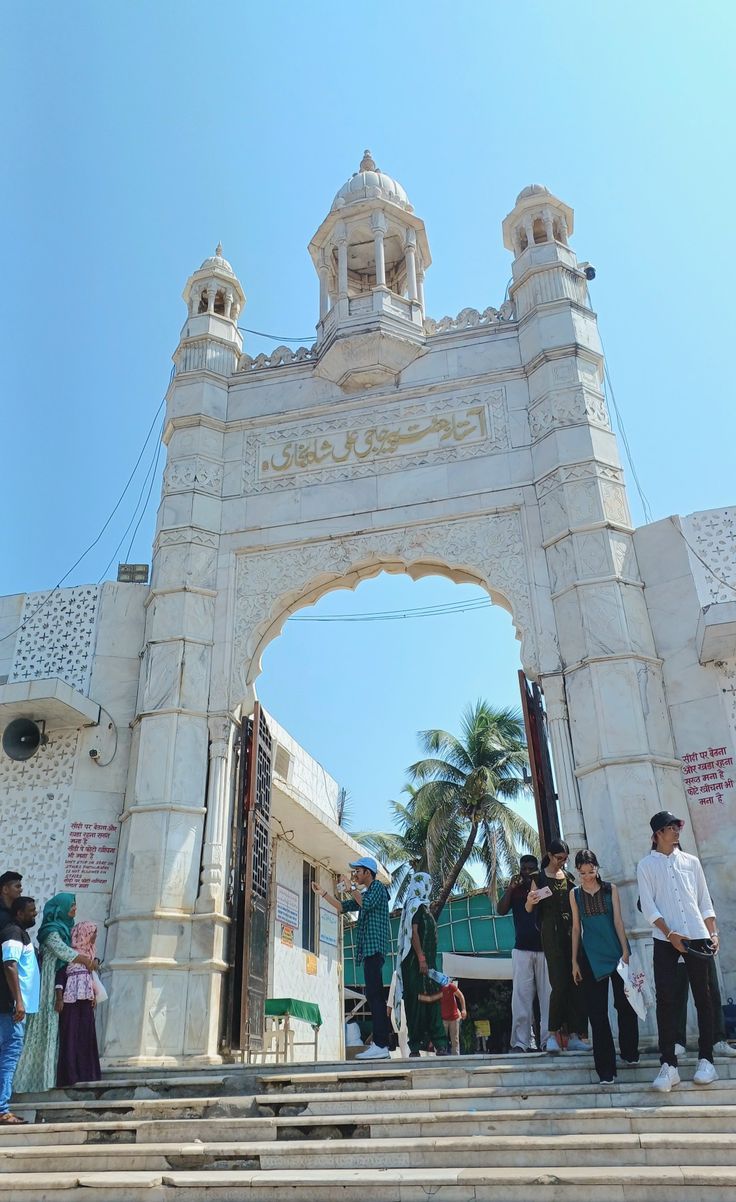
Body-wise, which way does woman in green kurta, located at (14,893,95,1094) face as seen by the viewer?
to the viewer's right

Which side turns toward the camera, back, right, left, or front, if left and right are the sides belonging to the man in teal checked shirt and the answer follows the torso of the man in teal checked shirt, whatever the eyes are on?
left

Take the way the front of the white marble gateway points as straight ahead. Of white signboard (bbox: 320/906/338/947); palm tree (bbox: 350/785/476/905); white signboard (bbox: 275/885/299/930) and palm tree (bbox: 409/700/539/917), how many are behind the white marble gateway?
4

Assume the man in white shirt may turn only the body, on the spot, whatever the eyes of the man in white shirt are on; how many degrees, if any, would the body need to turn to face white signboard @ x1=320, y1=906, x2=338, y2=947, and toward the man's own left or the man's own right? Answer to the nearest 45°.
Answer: approximately 135° to the man's own right

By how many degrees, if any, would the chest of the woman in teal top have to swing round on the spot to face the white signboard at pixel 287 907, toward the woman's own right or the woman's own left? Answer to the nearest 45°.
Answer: approximately 135° to the woman's own right

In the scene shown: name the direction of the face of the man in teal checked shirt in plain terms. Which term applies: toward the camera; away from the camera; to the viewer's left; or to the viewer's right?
to the viewer's left

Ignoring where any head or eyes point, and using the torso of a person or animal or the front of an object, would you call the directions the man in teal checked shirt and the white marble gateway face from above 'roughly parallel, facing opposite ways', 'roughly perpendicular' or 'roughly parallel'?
roughly perpendicular

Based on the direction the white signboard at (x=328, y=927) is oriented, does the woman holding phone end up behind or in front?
in front

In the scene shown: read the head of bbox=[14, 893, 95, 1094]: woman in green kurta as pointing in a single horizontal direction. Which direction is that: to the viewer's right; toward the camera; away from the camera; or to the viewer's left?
to the viewer's right

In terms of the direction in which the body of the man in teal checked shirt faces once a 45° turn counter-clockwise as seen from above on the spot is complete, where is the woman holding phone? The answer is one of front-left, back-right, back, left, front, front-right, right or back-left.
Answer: left
